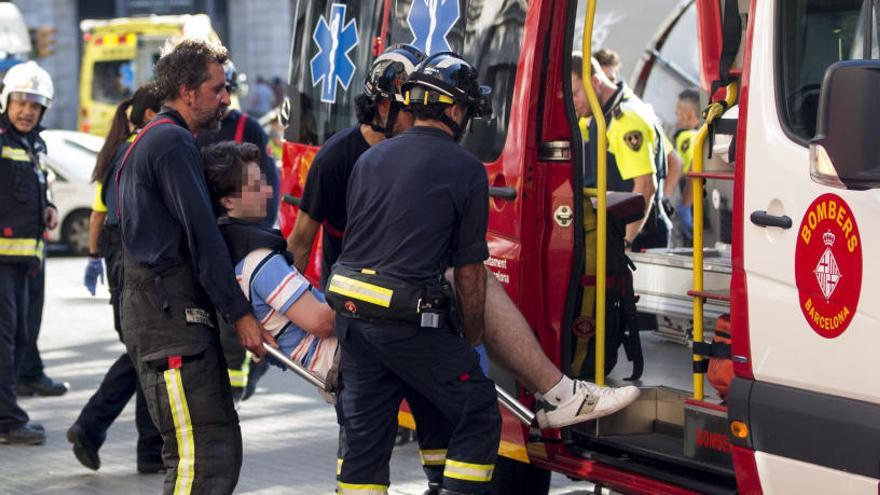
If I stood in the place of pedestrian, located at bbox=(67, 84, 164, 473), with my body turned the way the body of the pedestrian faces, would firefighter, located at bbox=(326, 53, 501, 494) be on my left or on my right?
on my right

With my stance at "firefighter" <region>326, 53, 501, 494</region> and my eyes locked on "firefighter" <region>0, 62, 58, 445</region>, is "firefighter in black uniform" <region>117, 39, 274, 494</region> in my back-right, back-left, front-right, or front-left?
front-left

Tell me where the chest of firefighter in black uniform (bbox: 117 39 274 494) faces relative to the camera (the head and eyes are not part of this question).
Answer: to the viewer's right

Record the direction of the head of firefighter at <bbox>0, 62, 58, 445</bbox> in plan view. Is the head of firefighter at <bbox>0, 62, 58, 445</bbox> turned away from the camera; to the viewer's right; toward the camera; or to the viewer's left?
toward the camera

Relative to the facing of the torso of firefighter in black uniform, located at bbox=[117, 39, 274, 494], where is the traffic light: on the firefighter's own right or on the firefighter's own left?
on the firefighter's own left

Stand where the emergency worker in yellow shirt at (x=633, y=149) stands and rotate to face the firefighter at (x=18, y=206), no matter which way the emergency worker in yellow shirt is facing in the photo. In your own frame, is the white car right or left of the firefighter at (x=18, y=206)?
right

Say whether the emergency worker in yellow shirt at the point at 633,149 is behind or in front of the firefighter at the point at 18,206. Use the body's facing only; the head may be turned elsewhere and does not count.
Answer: in front

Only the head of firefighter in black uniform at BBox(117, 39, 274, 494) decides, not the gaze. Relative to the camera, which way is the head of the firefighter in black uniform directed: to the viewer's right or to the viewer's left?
to the viewer's right

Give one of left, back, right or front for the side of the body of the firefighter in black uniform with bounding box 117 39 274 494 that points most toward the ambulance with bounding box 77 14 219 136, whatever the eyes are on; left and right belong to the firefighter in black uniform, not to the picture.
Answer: left

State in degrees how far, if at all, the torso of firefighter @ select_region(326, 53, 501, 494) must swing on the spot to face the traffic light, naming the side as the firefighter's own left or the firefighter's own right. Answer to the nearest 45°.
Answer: approximately 45° to the firefighter's own left

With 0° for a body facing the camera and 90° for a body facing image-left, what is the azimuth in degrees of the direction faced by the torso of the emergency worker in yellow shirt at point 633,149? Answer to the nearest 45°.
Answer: approximately 90°

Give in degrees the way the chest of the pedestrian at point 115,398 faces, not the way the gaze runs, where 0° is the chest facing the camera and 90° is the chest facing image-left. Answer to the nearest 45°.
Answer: approximately 270°

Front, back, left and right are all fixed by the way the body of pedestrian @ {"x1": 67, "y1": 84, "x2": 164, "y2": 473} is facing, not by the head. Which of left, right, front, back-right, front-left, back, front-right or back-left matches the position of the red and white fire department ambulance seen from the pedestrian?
front-right

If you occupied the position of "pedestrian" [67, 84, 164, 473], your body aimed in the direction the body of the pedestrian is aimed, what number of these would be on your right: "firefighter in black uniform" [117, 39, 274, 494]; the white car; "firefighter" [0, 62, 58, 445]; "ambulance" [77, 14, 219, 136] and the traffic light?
1
